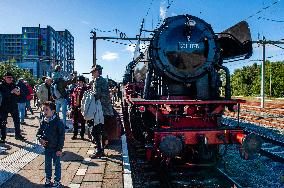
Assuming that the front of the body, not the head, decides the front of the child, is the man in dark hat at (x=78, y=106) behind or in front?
behind

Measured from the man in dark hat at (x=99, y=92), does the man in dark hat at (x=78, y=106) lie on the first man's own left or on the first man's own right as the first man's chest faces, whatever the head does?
on the first man's own right

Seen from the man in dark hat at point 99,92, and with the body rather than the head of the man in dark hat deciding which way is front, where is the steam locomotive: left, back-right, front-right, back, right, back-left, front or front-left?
back

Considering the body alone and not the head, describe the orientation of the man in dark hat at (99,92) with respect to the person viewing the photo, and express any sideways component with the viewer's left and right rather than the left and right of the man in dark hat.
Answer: facing to the left of the viewer

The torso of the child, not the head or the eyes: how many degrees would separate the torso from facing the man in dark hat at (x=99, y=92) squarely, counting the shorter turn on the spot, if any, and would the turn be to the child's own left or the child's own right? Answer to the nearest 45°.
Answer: approximately 180°

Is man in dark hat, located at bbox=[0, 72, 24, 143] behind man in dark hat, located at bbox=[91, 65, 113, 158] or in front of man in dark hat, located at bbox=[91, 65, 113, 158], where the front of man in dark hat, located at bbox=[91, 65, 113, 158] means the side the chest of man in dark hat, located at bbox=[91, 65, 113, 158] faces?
in front

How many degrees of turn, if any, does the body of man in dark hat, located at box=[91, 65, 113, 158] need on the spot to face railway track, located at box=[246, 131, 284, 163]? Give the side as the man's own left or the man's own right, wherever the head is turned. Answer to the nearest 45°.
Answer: approximately 180°

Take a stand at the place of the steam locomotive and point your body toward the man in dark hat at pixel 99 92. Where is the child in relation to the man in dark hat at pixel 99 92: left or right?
left

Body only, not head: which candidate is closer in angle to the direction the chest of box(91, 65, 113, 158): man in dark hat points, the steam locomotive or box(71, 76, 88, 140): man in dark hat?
the man in dark hat
